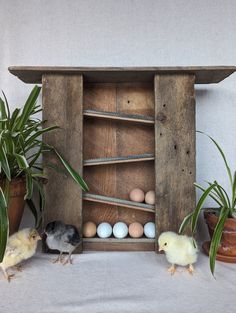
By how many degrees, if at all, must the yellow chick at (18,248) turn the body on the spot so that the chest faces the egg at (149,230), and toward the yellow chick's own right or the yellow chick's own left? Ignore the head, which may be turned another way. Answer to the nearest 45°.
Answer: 0° — it already faces it

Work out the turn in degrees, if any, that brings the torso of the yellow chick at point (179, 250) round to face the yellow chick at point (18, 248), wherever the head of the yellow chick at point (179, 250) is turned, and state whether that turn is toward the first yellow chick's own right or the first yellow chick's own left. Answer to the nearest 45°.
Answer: approximately 45° to the first yellow chick's own right

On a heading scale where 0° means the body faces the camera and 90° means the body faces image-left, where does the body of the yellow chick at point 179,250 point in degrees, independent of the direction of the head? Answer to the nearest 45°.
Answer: approximately 45°

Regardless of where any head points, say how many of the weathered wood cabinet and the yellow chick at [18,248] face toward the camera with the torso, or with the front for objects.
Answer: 1

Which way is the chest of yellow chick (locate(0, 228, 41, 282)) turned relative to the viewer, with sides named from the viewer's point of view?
facing to the right of the viewer
